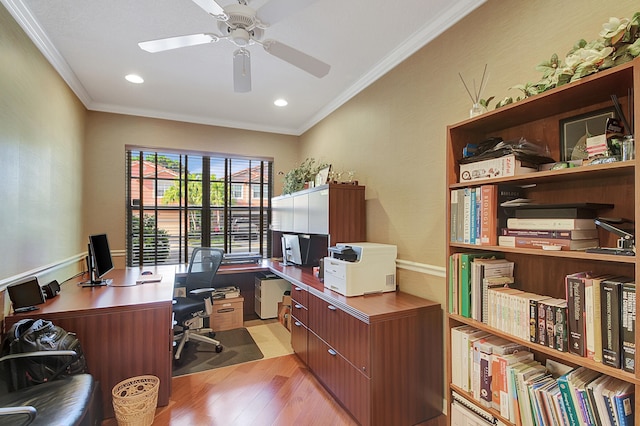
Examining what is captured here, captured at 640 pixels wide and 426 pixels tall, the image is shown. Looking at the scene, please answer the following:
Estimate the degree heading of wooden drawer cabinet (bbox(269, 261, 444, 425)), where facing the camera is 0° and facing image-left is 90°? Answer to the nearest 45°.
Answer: approximately 45°

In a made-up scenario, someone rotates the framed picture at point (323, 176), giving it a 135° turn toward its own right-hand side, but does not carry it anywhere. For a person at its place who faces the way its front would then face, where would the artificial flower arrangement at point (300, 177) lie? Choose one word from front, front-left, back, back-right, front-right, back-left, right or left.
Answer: front-left

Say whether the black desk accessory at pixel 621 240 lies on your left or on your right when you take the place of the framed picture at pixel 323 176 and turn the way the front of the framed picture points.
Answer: on your left

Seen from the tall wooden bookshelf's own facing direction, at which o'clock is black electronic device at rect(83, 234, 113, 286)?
The black electronic device is roughly at 1 o'clock from the tall wooden bookshelf.

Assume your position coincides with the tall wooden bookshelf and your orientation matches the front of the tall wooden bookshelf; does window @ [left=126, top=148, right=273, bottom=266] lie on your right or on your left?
on your right

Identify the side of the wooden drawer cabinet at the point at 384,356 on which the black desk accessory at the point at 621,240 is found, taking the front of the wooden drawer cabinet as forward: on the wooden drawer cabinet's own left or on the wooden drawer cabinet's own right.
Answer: on the wooden drawer cabinet's own left
